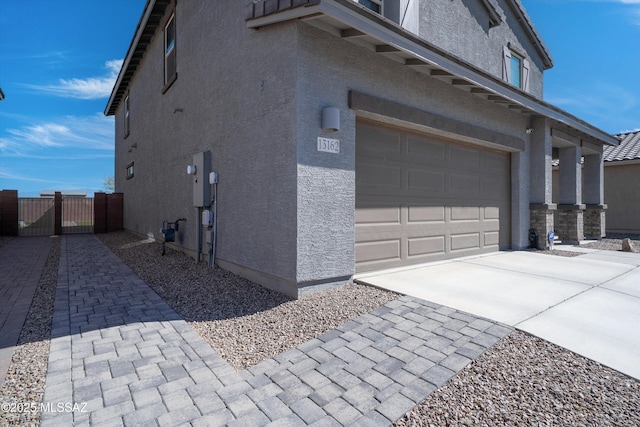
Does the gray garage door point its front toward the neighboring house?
no

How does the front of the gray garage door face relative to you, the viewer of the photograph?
facing the viewer and to the right of the viewer

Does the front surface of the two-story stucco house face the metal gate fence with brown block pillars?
no

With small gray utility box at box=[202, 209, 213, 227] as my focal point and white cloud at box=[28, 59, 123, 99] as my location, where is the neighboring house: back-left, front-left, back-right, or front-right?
front-left

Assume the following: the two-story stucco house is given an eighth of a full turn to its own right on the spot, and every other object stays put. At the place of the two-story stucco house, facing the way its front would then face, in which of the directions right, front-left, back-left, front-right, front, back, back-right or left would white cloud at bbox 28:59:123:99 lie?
back-right

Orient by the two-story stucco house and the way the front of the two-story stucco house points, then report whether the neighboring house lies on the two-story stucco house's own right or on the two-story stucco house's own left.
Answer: on the two-story stucco house's own left

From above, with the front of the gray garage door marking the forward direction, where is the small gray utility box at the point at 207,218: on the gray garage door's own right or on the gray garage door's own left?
on the gray garage door's own right

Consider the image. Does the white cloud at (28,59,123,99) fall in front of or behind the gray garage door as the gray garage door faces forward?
behind
